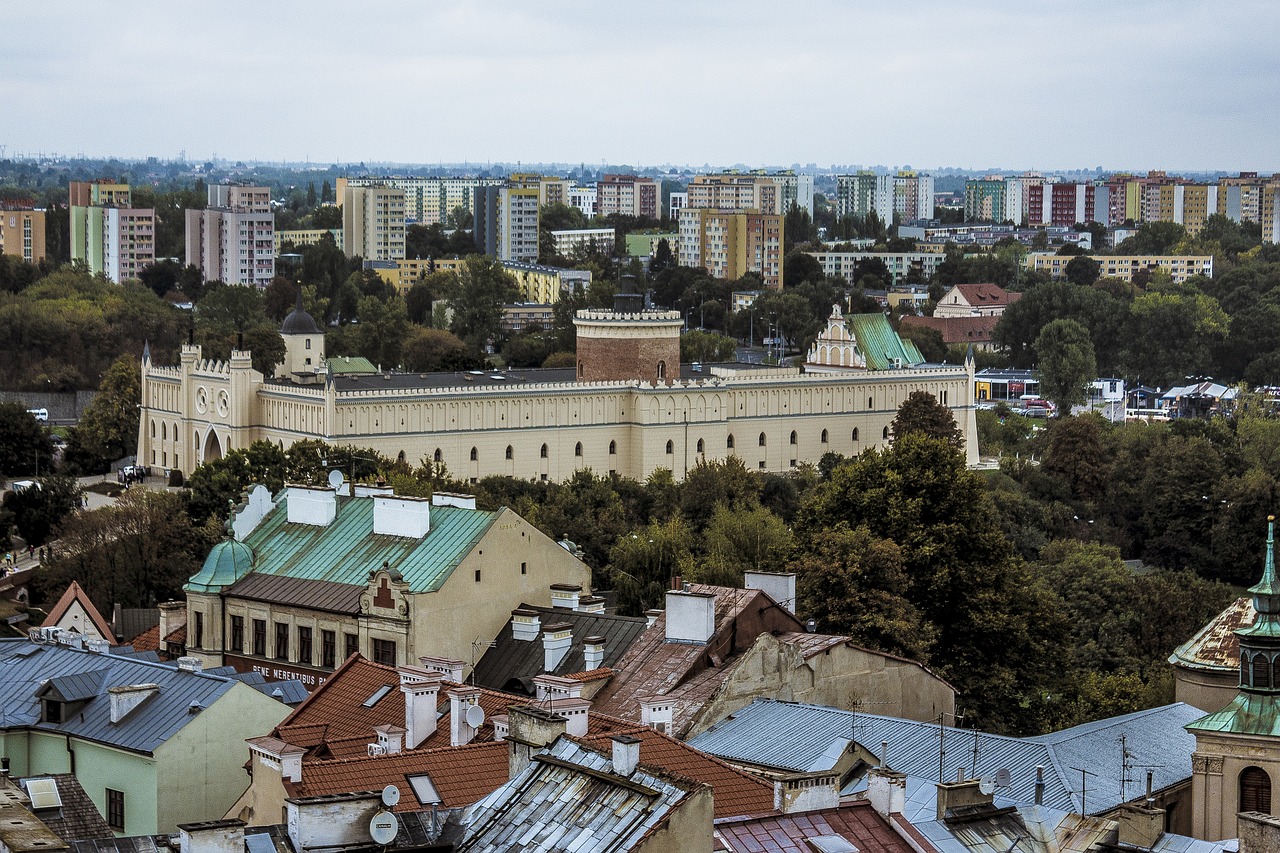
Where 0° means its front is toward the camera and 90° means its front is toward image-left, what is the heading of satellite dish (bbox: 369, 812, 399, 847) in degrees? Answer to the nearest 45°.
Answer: approximately 0°

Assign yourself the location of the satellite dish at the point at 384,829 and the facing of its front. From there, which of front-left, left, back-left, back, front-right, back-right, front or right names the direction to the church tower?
back-left
